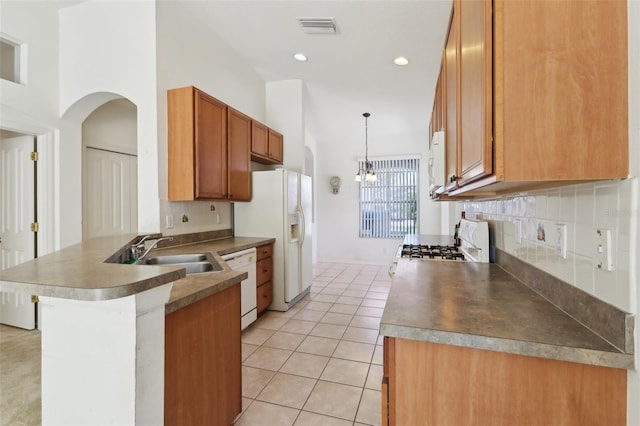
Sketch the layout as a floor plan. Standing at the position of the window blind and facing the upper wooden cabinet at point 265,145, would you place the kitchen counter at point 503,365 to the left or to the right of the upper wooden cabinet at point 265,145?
left

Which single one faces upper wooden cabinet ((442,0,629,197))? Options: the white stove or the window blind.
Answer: the window blind

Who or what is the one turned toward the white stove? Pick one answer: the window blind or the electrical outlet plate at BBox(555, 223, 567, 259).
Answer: the window blind

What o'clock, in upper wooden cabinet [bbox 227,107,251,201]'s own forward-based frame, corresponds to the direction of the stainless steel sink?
The stainless steel sink is roughly at 2 o'clock from the upper wooden cabinet.

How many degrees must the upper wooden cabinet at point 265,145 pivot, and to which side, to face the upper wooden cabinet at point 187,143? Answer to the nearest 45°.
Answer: approximately 90° to its right

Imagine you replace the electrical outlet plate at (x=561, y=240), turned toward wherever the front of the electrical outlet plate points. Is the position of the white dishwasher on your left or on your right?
on your right

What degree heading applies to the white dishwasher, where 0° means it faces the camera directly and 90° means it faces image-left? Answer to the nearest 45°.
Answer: approximately 315°

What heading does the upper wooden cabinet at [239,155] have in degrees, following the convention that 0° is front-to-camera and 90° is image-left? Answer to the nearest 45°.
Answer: approximately 315°

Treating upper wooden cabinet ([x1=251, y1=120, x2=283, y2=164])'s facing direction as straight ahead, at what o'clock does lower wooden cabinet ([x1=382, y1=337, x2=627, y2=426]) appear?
The lower wooden cabinet is roughly at 1 o'clock from the upper wooden cabinet.

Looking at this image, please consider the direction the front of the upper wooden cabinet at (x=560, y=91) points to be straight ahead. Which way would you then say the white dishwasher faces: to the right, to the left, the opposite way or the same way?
the opposite way

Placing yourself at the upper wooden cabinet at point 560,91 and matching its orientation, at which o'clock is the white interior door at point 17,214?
The white interior door is roughly at 12 o'clock from the upper wooden cabinet.
